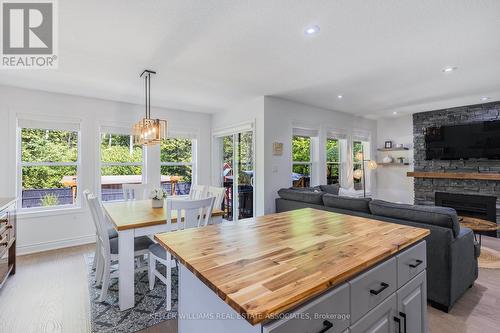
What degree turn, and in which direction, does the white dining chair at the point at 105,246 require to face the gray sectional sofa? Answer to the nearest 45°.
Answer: approximately 45° to its right

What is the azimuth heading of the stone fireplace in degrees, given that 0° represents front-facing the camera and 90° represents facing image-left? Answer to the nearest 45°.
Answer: approximately 45°

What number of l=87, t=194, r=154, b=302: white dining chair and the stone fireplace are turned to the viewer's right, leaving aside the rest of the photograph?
1

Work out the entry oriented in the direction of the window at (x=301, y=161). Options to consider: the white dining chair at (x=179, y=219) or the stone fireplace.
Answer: the stone fireplace

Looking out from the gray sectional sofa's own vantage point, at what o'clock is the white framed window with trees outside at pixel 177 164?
The white framed window with trees outside is roughly at 8 o'clock from the gray sectional sofa.

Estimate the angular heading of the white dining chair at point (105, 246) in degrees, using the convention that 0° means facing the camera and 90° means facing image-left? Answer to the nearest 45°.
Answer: approximately 270°

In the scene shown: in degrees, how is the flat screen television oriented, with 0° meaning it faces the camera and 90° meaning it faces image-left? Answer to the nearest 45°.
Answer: approximately 45°

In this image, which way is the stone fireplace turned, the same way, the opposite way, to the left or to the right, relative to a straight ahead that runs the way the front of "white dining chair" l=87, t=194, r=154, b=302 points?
the opposite way

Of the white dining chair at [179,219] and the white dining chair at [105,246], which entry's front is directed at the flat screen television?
the white dining chair at [105,246]

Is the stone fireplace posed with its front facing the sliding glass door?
no

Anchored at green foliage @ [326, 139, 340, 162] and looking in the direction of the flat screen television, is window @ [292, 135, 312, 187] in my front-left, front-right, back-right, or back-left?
back-right

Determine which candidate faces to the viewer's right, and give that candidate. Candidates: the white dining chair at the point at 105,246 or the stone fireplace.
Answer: the white dining chair
